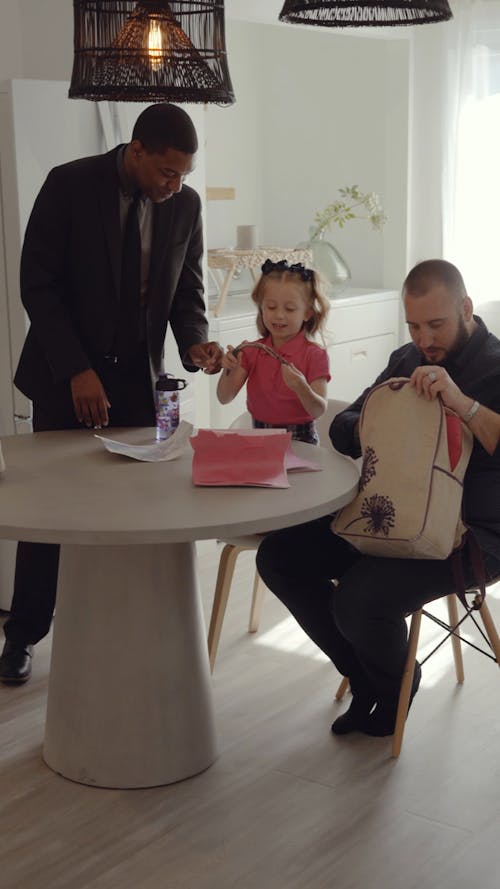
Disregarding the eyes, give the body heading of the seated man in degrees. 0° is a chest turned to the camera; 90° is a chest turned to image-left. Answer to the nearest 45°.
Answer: approximately 45°

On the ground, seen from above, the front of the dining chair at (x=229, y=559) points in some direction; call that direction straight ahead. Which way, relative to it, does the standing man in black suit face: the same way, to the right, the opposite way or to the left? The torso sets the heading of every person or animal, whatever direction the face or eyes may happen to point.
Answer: to the left

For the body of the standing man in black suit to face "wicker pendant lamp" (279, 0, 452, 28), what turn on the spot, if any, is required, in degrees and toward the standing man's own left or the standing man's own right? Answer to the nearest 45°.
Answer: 0° — they already face it

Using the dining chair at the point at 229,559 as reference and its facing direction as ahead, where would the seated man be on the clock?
The seated man is roughly at 9 o'clock from the dining chair.

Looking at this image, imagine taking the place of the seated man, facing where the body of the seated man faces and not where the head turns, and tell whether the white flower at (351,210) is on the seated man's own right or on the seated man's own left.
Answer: on the seated man's own right
